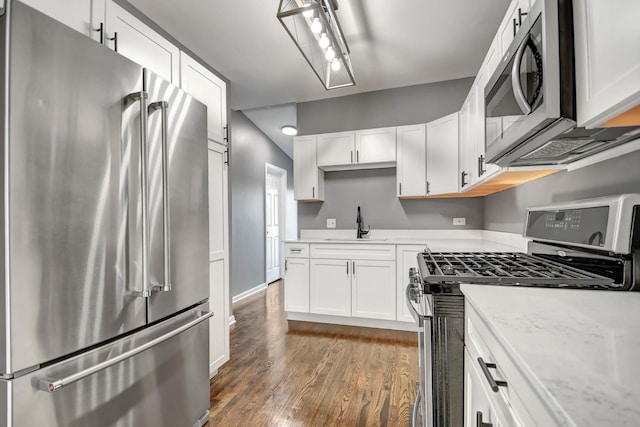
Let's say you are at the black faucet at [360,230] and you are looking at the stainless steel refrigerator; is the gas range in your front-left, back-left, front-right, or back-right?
front-left

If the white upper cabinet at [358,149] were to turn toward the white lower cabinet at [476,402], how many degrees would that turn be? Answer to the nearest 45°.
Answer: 0° — it already faces it

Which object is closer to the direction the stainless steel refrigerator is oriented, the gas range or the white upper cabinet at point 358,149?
the gas range

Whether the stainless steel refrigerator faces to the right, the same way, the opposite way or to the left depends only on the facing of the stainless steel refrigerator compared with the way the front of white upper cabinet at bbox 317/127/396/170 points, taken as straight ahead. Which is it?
to the left

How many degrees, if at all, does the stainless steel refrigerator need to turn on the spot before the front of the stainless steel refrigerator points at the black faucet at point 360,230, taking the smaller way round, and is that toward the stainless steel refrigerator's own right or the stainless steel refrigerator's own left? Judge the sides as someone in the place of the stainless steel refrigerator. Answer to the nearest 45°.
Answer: approximately 90° to the stainless steel refrigerator's own left

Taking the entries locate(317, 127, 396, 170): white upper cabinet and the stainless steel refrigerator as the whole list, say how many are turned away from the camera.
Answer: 0

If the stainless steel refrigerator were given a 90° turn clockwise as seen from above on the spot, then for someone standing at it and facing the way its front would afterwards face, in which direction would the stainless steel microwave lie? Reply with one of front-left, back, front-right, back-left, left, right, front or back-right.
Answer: left

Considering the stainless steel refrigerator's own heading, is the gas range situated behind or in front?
in front

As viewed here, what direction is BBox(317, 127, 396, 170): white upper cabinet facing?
toward the camera

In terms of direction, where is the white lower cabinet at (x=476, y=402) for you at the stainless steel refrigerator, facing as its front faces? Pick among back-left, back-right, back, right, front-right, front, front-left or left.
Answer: front

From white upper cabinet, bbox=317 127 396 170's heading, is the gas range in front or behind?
in front

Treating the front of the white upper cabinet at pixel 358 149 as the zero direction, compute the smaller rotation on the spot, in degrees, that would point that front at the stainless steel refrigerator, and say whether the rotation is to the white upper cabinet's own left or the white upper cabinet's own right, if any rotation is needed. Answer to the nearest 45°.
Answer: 0° — it already faces it

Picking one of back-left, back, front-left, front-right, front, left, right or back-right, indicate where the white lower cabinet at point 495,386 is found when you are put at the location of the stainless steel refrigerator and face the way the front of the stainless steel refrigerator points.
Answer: front
